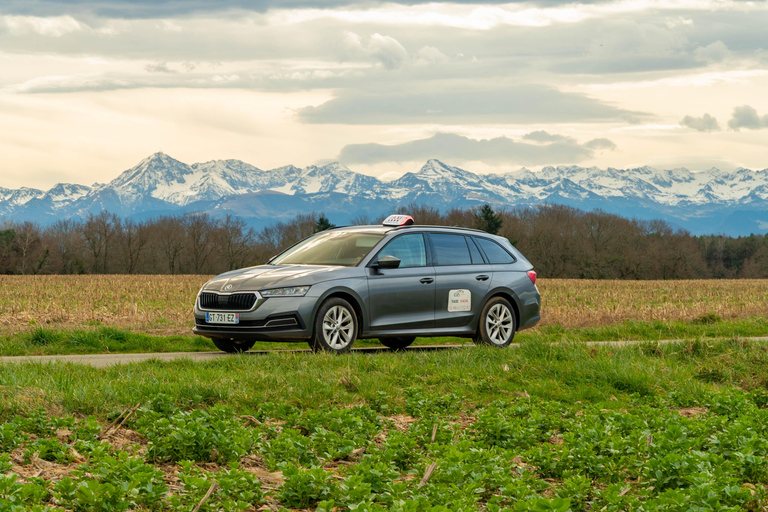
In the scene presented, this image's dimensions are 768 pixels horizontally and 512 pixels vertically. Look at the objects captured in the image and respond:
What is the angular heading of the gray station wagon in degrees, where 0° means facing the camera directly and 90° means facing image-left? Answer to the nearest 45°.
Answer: approximately 45°

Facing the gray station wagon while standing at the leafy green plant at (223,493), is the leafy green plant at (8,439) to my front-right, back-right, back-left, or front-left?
front-left

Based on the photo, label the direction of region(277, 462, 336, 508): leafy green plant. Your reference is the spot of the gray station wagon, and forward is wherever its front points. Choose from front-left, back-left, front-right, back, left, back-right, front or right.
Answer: front-left

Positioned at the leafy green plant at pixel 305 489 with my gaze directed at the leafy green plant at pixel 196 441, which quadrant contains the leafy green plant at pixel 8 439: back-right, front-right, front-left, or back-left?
front-left

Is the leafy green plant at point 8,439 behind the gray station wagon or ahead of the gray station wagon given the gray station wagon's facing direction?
ahead

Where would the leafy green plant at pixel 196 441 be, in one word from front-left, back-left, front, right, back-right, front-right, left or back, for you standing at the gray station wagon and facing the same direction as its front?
front-left

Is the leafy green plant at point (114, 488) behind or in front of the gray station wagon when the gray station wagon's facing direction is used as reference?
in front

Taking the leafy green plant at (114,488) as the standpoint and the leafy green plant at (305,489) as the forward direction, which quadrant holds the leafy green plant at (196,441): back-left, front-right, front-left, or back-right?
front-left
